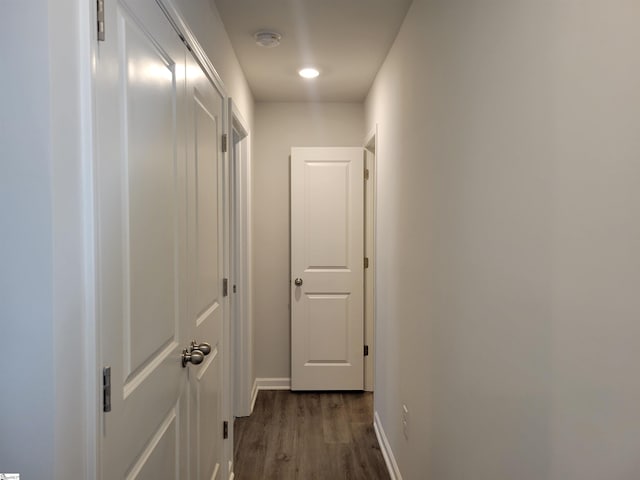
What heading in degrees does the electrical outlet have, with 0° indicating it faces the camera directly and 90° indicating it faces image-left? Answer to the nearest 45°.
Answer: approximately 90°

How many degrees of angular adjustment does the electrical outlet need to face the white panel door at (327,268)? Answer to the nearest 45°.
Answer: approximately 45° to its right

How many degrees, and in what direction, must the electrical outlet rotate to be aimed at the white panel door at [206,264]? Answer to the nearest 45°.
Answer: approximately 45° to its left

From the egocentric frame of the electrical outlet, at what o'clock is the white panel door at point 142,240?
The white panel door is roughly at 10 o'clock from the electrical outlet.
